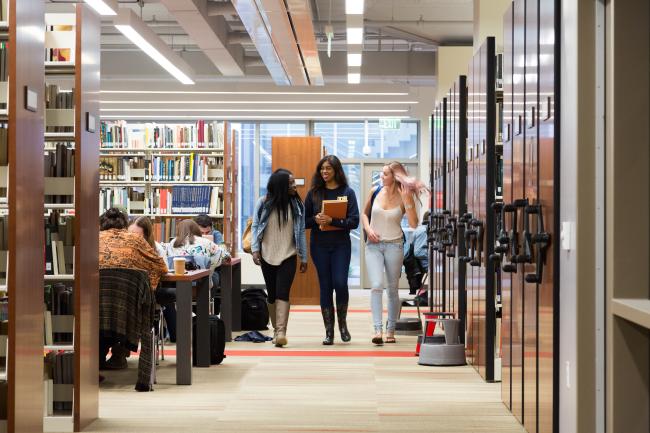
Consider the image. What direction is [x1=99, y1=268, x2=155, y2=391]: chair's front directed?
away from the camera

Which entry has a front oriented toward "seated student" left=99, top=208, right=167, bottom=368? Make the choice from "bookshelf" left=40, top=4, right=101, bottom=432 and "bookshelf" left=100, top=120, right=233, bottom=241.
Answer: "bookshelf" left=100, top=120, right=233, bottom=241

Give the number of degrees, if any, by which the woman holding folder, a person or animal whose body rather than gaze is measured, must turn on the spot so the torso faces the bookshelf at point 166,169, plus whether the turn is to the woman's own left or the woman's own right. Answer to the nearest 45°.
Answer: approximately 135° to the woman's own right

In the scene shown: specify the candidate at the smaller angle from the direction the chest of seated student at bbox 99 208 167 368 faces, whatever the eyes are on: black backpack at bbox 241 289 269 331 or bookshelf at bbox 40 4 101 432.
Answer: the black backpack

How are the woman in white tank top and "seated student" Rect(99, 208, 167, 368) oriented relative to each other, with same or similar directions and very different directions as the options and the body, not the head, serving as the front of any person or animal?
very different directions

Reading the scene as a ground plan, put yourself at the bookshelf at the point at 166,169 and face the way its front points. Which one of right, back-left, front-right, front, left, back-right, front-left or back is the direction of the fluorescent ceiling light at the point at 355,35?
front-left

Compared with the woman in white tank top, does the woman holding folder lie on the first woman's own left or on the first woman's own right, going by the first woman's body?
on the first woman's own right

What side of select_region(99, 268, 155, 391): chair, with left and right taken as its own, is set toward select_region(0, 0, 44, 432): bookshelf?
back

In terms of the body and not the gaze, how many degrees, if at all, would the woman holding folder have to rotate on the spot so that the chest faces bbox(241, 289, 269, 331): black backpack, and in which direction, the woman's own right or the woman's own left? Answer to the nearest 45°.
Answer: approximately 135° to the woman's own right

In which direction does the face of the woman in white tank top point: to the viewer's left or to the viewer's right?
to the viewer's left
